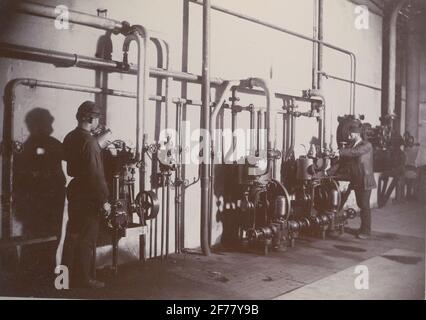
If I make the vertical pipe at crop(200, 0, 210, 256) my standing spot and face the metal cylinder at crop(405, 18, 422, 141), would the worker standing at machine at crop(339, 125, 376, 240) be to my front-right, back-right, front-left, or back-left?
front-right

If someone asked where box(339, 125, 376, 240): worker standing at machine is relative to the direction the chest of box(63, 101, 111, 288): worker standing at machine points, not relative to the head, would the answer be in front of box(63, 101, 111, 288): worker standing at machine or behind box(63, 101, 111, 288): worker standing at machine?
in front

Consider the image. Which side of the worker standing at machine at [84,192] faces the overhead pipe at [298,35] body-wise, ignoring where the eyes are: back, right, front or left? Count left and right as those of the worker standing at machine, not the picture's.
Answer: front

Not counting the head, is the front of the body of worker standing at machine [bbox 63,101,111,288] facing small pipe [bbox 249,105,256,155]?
yes

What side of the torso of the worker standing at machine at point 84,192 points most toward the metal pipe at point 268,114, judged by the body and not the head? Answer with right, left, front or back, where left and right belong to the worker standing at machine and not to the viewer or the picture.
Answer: front

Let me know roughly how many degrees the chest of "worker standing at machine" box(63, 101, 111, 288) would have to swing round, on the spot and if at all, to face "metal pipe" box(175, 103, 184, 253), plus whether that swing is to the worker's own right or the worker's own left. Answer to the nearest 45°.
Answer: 0° — they already face it

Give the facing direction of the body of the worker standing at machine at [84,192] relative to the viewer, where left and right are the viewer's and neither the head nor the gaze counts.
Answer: facing away from the viewer and to the right of the viewer
